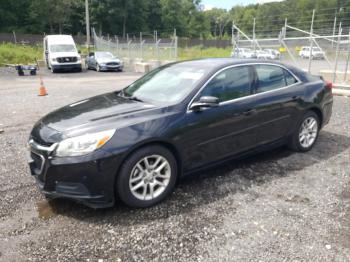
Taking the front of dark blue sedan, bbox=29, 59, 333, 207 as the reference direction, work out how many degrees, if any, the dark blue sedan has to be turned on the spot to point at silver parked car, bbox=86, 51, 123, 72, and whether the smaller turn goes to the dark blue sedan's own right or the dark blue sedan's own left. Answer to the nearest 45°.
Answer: approximately 135° to the dark blue sedan's own right

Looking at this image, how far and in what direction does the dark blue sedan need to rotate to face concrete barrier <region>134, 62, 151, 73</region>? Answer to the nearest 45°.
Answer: approximately 135° to its right

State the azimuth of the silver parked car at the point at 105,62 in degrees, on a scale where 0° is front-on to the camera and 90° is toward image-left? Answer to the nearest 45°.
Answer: approximately 315°

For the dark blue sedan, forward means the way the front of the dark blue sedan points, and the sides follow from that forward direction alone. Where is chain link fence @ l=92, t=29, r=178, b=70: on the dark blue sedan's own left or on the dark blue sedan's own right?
on the dark blue sedan's own right

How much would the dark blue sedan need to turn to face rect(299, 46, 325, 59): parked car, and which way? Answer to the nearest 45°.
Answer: approximately 180°

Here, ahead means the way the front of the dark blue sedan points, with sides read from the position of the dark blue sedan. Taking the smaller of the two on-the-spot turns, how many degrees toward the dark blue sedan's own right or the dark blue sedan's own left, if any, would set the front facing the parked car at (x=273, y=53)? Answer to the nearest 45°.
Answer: approximately 135° to the dark blue sedan's own right

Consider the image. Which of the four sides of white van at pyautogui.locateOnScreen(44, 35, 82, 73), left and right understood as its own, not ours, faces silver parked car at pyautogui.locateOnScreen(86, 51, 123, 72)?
left
